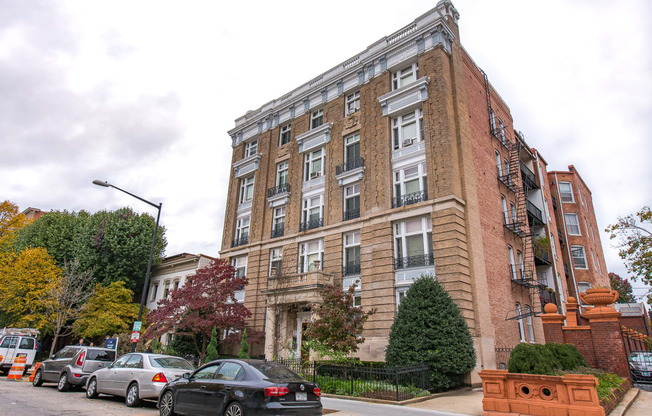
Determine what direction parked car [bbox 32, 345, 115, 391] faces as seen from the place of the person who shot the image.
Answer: facing away from the viewer and to the left of the viewer

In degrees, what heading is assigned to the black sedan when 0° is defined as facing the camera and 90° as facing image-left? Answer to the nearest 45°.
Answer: approximately 135°

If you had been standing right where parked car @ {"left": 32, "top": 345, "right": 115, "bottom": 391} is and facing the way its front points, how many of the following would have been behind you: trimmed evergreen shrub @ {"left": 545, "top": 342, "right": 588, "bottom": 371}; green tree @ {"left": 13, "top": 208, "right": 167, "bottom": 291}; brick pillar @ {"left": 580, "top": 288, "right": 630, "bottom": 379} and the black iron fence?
3

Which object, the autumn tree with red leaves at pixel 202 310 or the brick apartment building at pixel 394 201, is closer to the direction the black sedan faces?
the autumn tree with red leaves

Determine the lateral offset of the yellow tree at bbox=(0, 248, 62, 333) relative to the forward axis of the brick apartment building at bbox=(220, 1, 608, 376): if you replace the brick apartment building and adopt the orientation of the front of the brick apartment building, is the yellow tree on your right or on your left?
on your right

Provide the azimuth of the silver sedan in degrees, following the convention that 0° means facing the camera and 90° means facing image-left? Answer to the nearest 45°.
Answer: approximately 135°

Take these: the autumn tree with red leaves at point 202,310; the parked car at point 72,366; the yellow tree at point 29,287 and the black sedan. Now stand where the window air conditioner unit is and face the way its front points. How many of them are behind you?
0

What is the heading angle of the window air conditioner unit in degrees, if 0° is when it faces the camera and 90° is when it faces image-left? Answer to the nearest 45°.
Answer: approximately 45°

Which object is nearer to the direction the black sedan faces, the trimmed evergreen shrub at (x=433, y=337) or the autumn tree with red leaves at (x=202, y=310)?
the autumn tree with red leaves

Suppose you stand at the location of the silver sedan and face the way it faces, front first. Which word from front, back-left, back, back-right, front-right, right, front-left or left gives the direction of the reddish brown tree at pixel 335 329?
back-right

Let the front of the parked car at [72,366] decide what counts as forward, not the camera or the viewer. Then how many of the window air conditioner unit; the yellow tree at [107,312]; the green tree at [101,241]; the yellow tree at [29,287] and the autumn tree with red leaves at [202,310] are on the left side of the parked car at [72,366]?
0

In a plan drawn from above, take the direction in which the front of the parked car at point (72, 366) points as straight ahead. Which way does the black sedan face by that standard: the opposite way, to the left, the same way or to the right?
the same way

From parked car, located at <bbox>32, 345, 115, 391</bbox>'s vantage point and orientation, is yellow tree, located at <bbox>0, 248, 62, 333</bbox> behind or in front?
in front

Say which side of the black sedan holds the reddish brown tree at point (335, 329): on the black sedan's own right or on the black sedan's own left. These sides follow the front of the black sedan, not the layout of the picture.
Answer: on the black sedan's own right

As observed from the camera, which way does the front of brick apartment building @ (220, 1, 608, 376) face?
facing the viewer and to the left of the viewer

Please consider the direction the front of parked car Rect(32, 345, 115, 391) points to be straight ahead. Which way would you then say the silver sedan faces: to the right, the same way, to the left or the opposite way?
the same way

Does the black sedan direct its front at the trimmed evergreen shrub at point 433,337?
no

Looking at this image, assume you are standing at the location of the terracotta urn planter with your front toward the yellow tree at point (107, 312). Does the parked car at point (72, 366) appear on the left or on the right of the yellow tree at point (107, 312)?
left

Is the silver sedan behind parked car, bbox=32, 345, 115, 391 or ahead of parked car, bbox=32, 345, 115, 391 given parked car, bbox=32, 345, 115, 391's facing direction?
behind
